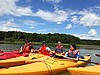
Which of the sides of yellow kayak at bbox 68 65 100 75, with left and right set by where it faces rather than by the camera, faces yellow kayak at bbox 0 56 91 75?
front

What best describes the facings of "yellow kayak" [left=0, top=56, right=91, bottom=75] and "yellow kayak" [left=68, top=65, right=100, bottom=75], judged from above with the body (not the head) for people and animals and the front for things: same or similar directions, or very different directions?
very different directions

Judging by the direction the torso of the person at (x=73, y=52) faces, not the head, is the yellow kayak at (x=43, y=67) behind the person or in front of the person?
in front

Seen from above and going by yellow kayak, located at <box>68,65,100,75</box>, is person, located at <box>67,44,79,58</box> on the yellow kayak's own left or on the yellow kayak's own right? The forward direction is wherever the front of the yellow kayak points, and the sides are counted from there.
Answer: on the yellow kayak's own right

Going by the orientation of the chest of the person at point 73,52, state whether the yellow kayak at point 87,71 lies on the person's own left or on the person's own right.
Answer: on the person's own left

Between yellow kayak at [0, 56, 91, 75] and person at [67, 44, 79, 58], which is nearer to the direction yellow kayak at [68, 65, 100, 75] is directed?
the yellow kayak

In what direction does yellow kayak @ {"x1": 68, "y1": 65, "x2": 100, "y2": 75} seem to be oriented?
to the viewer's left

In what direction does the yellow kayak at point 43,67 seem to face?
to the viewer's right
